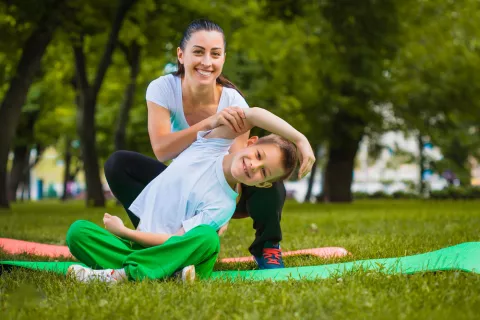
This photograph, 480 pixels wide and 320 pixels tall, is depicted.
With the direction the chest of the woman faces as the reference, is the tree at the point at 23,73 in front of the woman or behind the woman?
behind

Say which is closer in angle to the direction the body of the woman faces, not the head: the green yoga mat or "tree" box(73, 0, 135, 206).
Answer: the green yoga mat

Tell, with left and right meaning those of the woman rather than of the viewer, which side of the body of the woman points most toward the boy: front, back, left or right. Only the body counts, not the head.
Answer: front

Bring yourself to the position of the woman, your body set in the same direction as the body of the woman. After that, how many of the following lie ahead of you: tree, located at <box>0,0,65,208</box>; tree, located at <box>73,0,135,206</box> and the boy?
1

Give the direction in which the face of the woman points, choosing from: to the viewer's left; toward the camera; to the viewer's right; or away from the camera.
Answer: toward the camera

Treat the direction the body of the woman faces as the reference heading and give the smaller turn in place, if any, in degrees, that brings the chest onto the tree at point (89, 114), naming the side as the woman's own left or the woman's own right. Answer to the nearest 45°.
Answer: approximately 180°

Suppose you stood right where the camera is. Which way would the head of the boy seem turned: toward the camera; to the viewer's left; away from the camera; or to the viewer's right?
toward the camera
